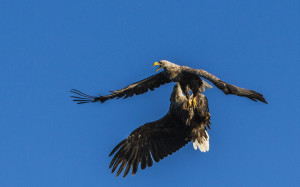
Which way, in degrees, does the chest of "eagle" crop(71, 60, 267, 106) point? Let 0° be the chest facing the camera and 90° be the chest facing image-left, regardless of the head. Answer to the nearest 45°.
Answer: approximately 45°
